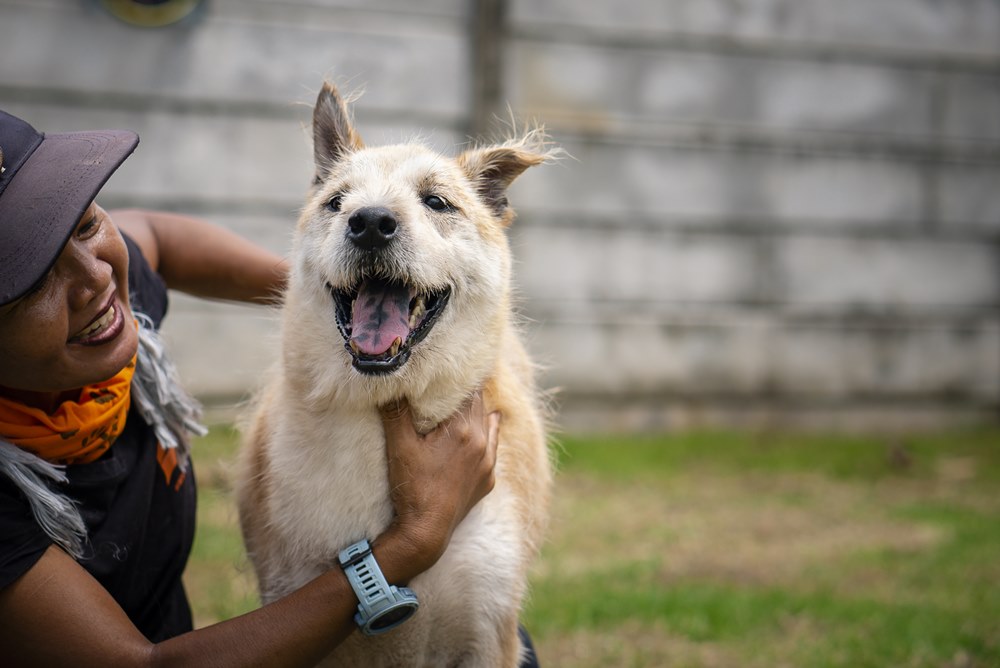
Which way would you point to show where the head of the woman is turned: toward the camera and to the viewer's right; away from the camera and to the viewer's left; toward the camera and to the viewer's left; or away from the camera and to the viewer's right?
toward the camera and to the viewer's right

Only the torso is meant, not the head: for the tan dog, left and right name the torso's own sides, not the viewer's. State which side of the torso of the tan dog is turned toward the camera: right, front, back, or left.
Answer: front

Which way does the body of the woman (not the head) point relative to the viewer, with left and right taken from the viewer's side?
facing the viewer and to the right of the viewer
